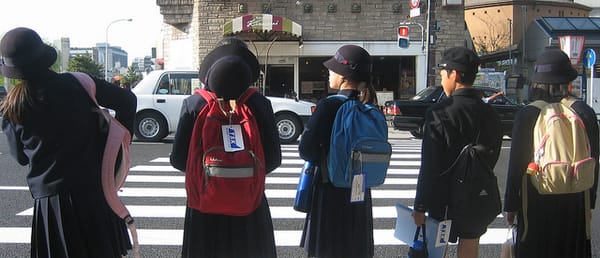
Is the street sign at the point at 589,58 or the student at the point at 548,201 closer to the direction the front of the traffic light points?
the student

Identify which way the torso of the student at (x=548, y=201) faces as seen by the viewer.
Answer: away from the camera

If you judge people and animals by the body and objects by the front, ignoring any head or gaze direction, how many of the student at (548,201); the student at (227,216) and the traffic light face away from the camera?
2

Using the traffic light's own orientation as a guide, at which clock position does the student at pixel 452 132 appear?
The student is roughly at 12 o'clock from the traffic light.

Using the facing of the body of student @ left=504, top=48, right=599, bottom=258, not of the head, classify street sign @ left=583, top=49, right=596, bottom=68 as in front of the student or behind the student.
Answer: in front

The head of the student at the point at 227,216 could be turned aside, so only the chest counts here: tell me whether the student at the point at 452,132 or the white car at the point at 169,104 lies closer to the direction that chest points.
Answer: the white car

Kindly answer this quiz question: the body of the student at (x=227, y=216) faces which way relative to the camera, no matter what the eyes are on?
away from the camera

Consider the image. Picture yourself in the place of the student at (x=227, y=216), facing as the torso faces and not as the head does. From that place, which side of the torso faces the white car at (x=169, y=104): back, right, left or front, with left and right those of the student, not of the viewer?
front

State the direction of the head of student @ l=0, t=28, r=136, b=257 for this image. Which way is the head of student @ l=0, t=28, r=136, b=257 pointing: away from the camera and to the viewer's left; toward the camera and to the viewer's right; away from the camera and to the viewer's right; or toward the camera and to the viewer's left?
away from the camera and to the viewer's left

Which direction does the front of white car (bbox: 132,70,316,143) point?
to the viewer's right

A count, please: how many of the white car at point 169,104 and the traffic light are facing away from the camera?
0
